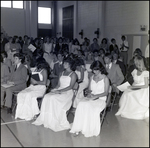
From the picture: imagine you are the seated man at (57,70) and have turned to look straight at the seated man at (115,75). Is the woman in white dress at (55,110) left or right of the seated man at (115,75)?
right

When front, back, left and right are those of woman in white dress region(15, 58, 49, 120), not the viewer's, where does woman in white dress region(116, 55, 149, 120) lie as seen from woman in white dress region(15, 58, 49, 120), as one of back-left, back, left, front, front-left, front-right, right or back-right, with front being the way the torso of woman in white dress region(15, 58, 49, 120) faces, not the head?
back-left

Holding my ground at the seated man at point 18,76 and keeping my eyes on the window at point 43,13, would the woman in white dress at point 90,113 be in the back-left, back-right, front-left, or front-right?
back-right

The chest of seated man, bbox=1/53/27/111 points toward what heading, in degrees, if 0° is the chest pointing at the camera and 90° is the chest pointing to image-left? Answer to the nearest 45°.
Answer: approximately 45°

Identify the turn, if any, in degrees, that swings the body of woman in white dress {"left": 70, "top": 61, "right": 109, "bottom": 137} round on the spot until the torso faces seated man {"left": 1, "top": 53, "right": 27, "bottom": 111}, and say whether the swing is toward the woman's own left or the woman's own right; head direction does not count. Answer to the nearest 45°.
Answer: approximately 90° to the woman's own right

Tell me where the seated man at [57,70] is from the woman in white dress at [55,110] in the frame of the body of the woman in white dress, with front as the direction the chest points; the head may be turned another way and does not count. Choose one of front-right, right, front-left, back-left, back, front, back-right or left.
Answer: back-right
